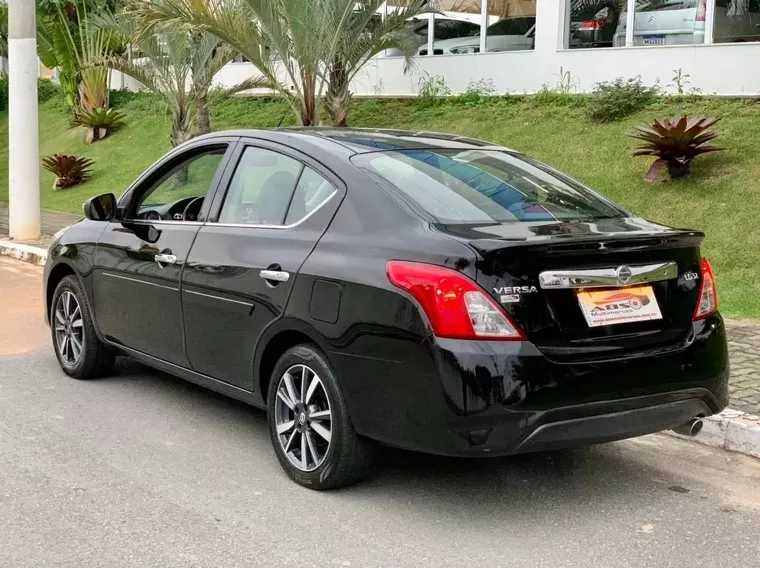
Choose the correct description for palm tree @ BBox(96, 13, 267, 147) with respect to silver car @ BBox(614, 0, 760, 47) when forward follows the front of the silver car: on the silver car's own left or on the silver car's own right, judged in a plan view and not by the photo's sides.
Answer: on the silver car's own left

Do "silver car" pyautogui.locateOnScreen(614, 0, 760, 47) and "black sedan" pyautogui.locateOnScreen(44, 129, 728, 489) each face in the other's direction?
no

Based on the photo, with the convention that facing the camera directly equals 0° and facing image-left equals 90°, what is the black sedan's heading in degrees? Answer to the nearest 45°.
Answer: approximately 135°

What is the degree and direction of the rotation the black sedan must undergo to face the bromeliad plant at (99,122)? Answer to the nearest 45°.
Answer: approximately 45° to its right

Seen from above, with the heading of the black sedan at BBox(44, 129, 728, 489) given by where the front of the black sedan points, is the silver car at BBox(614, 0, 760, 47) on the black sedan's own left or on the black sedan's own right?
on the black sedan's own right

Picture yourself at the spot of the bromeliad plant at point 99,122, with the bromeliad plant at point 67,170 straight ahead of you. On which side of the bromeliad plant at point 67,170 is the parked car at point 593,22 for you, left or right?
left

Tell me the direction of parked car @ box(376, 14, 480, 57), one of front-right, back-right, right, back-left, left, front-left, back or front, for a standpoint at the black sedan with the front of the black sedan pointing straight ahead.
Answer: front-right

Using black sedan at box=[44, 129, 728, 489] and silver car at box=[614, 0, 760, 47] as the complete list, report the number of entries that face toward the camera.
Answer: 0

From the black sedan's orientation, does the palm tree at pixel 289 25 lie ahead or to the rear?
ahead

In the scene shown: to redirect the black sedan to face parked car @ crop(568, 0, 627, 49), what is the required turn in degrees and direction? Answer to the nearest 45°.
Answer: approximately 45° to its right

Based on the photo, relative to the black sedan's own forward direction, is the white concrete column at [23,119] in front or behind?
in front

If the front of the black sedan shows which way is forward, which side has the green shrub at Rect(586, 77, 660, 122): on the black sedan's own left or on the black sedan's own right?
on the black sedan's own right
